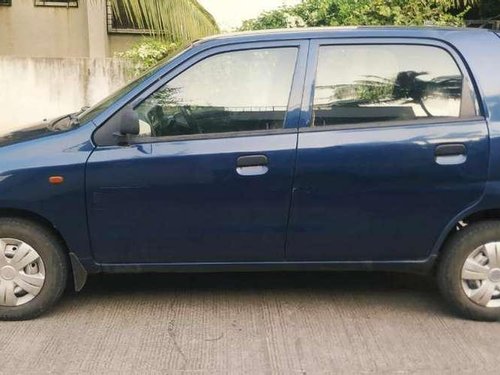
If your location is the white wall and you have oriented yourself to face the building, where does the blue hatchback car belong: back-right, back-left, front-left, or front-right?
back-right

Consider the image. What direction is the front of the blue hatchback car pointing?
to the viewer's left

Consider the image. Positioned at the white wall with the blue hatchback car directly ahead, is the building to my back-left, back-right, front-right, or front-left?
back-left

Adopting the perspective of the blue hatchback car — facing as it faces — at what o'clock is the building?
The building is roughly at 2 o'clock from the blue hatchback car.

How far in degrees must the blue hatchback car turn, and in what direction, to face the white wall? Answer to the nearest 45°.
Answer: approximately 45° to its right
